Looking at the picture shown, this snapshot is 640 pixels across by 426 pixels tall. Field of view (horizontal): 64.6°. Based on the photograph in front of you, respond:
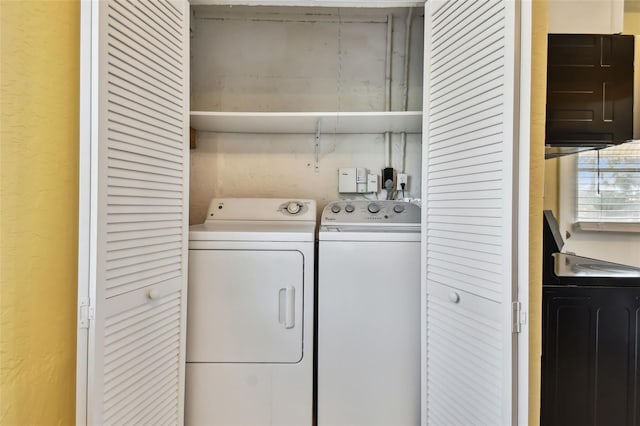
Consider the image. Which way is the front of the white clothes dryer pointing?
toward the camera

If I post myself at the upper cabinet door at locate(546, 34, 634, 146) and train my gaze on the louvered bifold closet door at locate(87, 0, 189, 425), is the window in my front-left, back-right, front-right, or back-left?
back-right

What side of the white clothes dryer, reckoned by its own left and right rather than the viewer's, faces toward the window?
left

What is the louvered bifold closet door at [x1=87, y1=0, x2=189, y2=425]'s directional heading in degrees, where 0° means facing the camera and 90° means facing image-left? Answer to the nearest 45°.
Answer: approximately 315°

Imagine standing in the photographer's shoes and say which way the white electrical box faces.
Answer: facing the viewer

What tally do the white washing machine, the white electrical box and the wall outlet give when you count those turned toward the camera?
3

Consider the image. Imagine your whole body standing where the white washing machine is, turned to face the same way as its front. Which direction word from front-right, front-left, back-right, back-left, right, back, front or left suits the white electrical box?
back

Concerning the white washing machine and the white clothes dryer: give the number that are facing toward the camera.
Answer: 2

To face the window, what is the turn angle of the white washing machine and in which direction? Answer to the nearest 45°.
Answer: approximately 135° to its left

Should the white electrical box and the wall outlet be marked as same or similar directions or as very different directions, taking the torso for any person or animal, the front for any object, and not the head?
same or similar directions

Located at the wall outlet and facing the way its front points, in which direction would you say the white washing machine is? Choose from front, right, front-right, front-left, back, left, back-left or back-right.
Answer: front

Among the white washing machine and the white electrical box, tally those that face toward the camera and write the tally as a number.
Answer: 2
